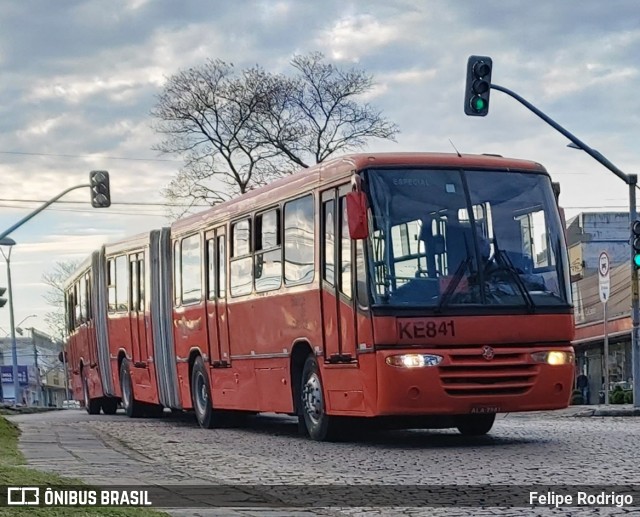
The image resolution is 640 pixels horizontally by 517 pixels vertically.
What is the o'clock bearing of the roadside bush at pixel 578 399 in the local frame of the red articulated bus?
The roadside bush is roughly at 8 o'clock from the red articulated bus.

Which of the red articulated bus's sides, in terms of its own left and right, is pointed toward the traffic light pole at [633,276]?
left

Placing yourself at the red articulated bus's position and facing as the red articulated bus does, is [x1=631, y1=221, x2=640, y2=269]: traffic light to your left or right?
on your left

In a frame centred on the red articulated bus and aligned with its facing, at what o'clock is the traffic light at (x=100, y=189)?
The traffic light is roughly at 7 o'clock from the red articulated bus.
